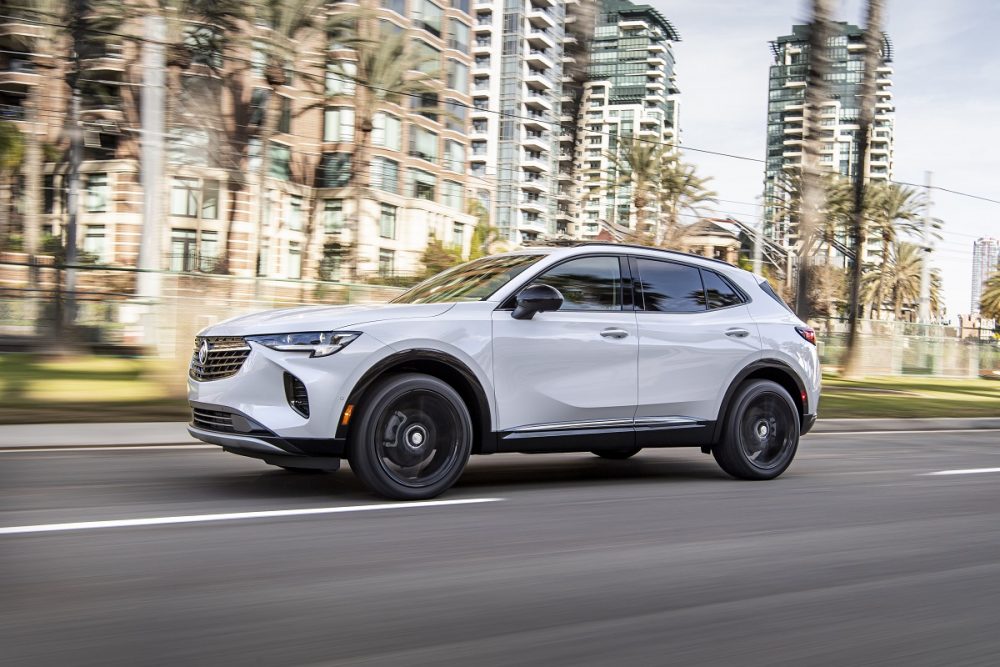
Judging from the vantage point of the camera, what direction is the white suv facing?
facing the viewer and to the left of the viewer

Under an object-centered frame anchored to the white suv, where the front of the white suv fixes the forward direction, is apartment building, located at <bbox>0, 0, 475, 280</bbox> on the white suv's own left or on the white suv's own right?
on the white suv's own right

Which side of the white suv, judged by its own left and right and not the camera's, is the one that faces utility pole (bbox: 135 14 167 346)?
right

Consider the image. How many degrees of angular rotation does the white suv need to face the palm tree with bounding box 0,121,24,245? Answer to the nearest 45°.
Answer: approximately 90° to its right
